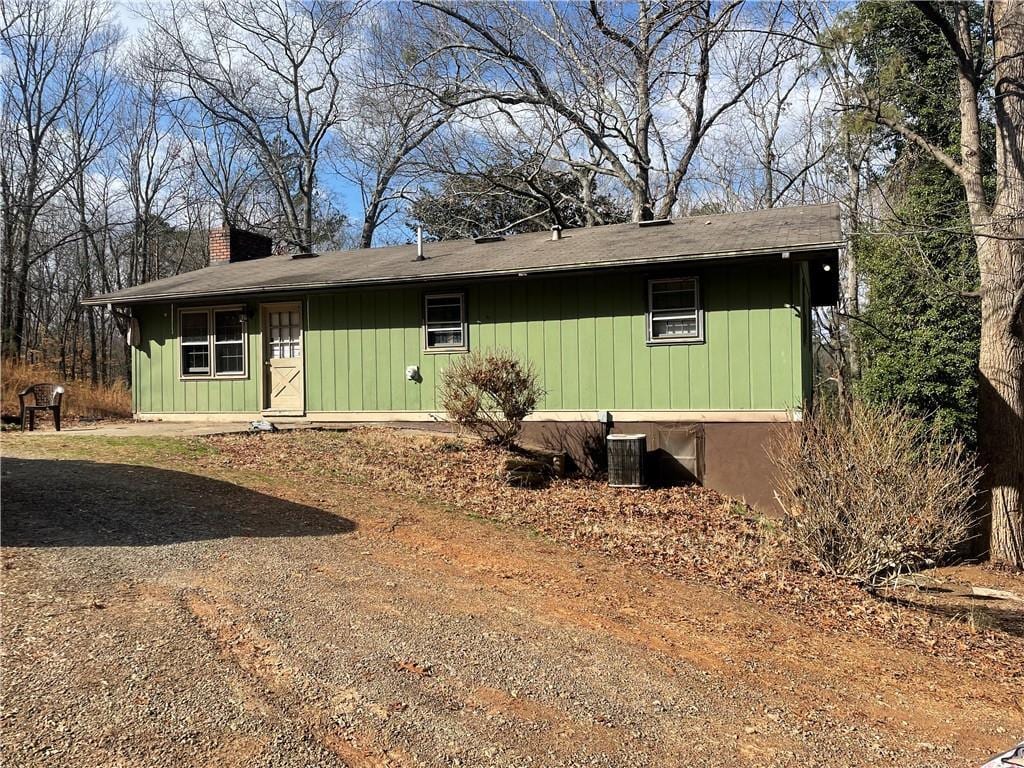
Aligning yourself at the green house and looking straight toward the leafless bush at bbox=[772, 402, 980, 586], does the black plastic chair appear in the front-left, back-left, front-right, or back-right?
back-right

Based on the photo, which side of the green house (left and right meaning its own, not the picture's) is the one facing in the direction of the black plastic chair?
right

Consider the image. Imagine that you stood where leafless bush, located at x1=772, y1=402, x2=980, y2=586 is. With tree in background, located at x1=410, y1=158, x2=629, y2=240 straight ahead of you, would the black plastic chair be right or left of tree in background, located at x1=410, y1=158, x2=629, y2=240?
left

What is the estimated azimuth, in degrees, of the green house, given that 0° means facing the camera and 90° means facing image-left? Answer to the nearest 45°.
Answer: approximately 0°

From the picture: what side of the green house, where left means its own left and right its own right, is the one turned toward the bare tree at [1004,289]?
left

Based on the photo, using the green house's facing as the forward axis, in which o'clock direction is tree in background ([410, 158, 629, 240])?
The tree in background is roughly at 6 o'clock from the green house.
